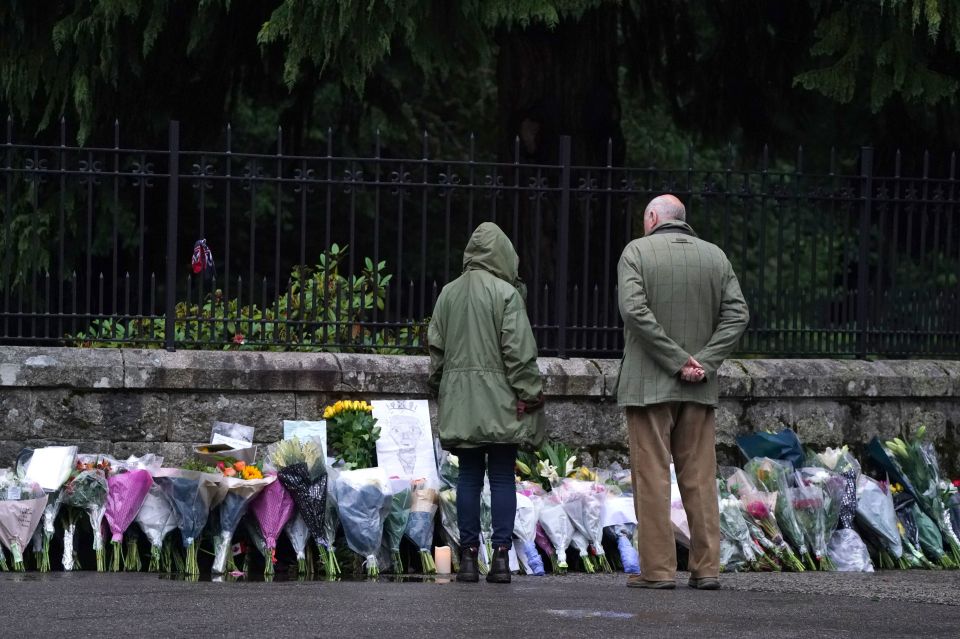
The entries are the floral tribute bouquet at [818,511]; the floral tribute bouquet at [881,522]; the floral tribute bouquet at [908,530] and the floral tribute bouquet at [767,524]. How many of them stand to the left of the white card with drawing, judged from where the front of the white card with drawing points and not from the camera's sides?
4

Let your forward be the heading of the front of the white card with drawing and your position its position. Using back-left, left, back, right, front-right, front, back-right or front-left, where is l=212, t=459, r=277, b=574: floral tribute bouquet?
front-right

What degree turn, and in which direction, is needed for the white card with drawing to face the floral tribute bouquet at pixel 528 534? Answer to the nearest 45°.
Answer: approximately 45° to its left

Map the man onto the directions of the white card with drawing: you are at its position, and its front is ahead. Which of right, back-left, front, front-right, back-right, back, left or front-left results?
front-left

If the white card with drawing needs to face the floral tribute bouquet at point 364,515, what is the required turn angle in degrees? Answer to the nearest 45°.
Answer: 0° — it already faces it

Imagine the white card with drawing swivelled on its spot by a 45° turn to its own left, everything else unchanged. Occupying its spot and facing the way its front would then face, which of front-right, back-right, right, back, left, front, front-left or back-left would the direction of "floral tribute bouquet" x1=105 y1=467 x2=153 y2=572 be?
right

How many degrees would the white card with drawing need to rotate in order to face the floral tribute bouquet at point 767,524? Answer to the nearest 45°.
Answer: approximately 90° to its left

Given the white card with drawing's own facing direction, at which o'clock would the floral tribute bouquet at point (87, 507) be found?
The floral tribute bouquet is roughly at 2 o'clock from the white card with drawing.

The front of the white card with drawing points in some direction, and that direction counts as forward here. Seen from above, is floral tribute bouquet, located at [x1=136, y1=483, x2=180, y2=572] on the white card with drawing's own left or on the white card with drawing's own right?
on the white card with drawing's own right

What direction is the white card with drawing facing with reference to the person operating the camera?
facing the viewer

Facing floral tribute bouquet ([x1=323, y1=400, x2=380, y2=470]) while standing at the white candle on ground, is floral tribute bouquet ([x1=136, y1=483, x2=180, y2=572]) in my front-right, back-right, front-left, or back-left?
front-left

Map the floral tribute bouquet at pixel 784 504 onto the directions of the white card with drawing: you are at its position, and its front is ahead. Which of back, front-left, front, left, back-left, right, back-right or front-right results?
left

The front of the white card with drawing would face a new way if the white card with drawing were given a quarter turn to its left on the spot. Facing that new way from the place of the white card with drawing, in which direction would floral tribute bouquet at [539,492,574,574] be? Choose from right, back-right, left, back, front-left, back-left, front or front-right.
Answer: front-right

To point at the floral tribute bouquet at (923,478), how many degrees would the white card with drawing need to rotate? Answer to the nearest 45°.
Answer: approximately 90° to its left

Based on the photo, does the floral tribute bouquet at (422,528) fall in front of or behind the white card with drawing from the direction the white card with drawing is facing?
in front

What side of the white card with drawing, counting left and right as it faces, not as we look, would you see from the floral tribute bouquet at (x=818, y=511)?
left

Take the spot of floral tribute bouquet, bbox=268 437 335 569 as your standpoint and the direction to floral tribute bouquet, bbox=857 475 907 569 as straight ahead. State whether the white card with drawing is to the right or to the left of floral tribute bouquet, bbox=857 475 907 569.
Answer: left

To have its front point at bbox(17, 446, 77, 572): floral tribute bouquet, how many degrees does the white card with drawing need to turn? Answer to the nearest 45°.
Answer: approximately 45° to its right
